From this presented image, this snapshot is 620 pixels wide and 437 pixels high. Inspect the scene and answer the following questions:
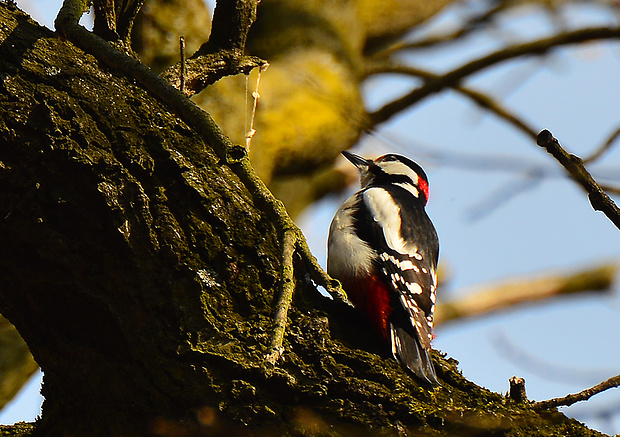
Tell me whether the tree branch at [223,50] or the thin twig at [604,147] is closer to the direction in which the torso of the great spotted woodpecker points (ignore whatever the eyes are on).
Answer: the tree branch

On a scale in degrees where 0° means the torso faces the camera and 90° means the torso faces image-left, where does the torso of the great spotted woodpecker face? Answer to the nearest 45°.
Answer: approximately 90°

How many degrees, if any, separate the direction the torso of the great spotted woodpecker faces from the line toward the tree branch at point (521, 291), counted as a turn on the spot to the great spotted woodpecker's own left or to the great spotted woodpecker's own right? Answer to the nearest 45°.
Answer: approximately 90° to the great spotted woodpecker's own right

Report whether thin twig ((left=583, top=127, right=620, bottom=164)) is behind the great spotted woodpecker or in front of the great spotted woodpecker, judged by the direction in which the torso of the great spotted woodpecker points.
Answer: behind
